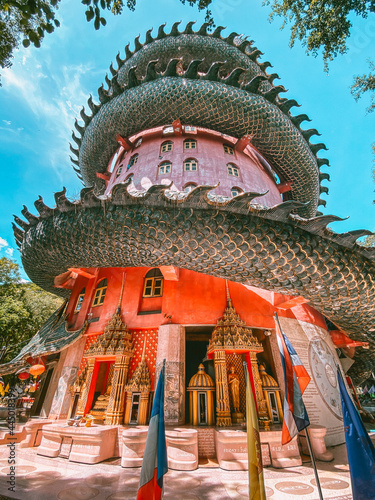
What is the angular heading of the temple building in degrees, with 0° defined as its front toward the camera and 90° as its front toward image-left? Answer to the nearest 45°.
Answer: approximately 0°

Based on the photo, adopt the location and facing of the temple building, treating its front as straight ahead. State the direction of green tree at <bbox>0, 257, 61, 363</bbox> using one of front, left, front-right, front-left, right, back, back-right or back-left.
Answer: back-right
